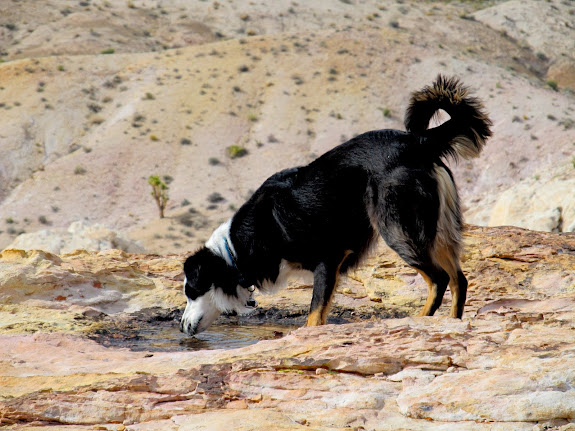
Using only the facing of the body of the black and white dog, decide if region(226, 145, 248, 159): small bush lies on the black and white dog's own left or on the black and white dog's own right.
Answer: on the black and white dog's own right

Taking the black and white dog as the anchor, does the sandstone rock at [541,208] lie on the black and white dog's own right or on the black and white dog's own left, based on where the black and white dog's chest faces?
on the black and white dog's own right

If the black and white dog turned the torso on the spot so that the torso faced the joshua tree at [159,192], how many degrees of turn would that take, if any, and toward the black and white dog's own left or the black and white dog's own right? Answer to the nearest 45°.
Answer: approximately 90° to the black and white dog's own right

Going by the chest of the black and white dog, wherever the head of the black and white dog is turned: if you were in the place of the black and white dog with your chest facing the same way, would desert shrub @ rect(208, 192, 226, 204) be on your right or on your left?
on your right

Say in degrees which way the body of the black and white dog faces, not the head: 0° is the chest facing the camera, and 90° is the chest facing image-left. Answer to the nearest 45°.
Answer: approximately 90°

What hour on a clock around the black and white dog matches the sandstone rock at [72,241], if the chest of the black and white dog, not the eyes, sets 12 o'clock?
The sandstone rock is roughly at 2 o'clock from the black and white dog.
